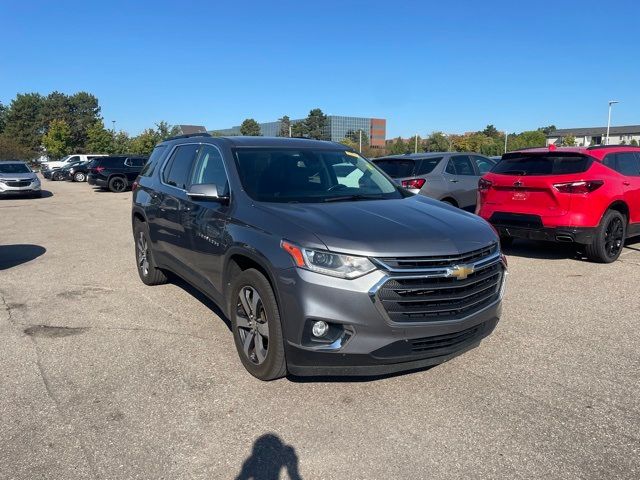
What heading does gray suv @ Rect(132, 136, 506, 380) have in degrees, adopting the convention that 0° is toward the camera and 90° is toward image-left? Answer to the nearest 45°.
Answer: approximately 315°

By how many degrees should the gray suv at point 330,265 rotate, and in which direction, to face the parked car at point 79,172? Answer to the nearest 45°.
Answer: approximately 180°

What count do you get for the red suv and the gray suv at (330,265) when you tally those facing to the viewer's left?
0

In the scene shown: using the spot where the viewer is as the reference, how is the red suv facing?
facing away from the viewer and to the right of the viewer

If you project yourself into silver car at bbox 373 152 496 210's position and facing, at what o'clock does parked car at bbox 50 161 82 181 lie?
The parked car is roughly at 9 o'clock from the silver car.

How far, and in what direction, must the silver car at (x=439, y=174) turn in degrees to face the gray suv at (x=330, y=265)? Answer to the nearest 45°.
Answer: approximately 135° to its right

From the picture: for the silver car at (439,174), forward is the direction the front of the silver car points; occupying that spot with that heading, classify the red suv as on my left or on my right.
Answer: on my right

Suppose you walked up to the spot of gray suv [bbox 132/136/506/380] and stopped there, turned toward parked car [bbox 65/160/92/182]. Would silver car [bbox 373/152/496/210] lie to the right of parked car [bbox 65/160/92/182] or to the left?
right

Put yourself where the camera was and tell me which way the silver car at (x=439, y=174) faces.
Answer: facing away from the viewer and to the right of the viewer
